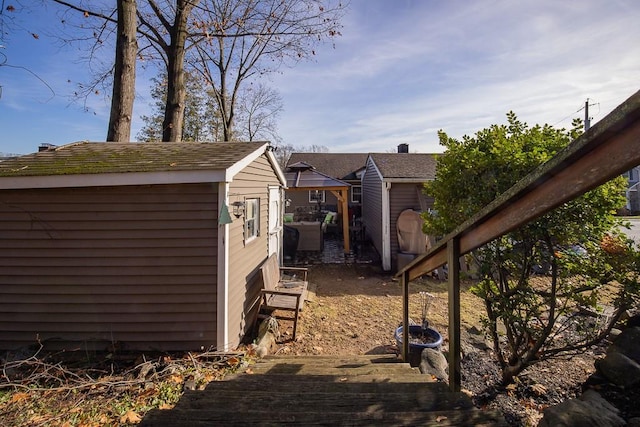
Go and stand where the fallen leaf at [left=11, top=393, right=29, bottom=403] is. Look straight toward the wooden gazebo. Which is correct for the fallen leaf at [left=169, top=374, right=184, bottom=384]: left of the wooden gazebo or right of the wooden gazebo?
right

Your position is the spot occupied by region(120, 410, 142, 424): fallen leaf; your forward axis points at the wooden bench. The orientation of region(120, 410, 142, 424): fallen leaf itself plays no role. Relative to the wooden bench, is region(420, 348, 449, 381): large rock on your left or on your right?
right

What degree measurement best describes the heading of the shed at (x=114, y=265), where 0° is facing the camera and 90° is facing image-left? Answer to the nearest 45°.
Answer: approximately 270°

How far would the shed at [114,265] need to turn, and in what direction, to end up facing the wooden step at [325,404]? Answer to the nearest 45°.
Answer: approximately 90° to its right

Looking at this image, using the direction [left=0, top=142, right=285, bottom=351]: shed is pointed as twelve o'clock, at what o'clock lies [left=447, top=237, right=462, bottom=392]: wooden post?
The wooden post is roughly at 2 o'clock from the shed.

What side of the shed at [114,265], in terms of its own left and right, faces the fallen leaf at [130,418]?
right

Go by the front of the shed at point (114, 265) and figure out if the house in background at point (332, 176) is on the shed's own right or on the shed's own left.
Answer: on the shed's own left

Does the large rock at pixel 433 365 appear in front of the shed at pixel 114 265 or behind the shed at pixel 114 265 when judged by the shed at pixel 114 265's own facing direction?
in front

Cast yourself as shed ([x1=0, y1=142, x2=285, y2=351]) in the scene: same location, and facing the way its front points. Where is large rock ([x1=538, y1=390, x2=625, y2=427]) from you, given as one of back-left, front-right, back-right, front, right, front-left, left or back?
front-right

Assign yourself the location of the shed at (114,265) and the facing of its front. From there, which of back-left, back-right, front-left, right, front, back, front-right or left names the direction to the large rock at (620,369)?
front-right

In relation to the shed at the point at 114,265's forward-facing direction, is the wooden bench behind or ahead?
ahead
